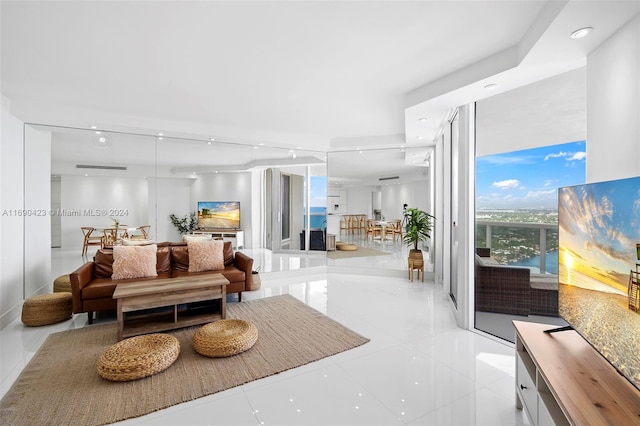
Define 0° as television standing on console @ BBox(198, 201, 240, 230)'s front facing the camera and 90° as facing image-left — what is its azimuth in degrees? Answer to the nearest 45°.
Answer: approximately 0°

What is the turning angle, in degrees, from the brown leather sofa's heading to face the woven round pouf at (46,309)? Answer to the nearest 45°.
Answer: approximately 45° to its right

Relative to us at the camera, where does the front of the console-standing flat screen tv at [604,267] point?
facing to the left of the viewer

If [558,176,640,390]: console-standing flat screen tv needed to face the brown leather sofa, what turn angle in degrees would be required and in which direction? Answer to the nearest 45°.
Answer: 0° — it already faces it

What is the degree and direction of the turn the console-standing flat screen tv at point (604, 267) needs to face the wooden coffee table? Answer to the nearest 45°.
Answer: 0° — it already faces it
